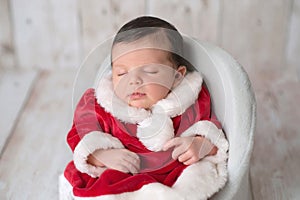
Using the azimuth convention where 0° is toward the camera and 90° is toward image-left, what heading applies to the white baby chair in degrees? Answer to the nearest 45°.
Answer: approximately 0°
